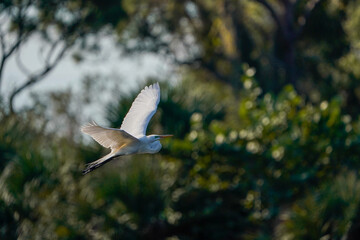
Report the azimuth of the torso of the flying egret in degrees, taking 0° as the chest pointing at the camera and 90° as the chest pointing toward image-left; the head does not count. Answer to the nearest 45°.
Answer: approximately 270°
